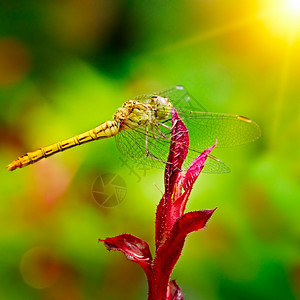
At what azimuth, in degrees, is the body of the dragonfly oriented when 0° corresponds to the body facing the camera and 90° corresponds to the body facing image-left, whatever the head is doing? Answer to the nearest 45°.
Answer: approximately 270°
